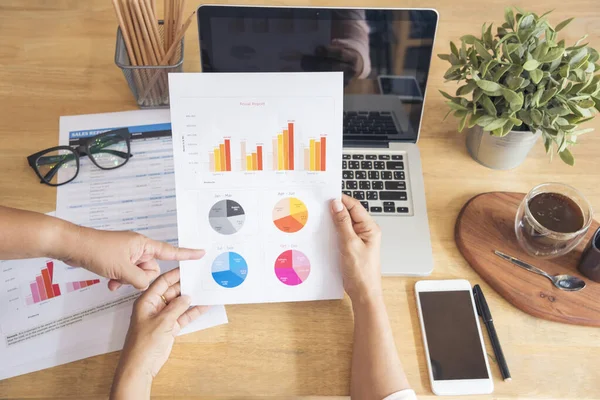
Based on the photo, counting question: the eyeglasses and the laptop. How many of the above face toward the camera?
2

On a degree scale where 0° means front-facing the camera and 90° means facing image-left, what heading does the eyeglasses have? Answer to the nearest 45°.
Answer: approximately 0°

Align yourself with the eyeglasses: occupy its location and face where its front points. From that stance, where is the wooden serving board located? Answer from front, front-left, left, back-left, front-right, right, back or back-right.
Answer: front-left

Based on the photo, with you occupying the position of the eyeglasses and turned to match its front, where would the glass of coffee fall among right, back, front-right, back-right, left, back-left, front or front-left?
front-left
